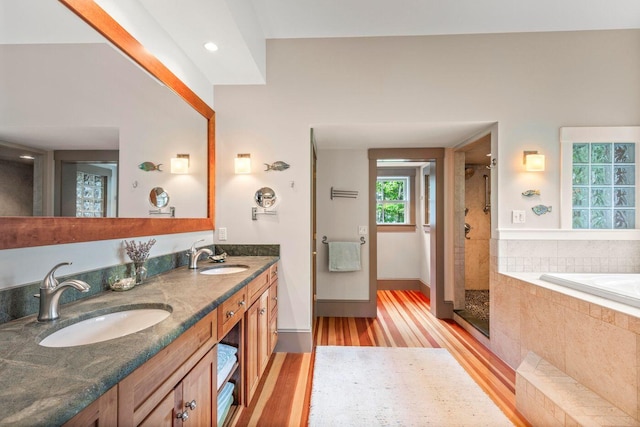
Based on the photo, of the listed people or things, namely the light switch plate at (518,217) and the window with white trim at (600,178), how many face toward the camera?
2

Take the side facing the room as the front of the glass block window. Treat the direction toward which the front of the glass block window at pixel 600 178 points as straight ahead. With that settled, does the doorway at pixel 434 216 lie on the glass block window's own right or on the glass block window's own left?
on the glass block window's own right

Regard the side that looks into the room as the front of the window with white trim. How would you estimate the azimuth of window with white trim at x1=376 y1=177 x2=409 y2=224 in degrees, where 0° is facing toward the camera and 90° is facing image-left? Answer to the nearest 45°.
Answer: approximately 0°

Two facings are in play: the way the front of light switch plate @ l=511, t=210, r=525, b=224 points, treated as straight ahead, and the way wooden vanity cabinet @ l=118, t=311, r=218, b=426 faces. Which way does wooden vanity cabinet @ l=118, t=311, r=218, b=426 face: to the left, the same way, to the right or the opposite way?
to the left

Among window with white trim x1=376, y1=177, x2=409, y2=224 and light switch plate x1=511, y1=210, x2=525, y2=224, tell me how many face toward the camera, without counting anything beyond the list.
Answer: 2

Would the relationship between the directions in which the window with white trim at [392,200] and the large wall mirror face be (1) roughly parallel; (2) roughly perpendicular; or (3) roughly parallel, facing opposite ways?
roughly perpendicular

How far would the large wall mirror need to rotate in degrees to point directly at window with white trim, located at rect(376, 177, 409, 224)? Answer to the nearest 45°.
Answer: approximately 45° to its left

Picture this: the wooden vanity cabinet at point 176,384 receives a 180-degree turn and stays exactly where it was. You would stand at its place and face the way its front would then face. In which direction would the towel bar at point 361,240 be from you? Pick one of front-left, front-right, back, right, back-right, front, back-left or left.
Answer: right

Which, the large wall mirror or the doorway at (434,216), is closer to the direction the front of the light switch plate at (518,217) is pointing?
the large wall mirror

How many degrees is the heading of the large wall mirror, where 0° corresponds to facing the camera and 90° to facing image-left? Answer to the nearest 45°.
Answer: approximately 315°

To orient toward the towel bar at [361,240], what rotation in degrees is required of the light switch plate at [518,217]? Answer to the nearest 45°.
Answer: approximately 90° to its right

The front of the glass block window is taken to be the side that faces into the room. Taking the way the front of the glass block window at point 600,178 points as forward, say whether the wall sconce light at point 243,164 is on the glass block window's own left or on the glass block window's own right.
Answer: on the glass block window's own right
